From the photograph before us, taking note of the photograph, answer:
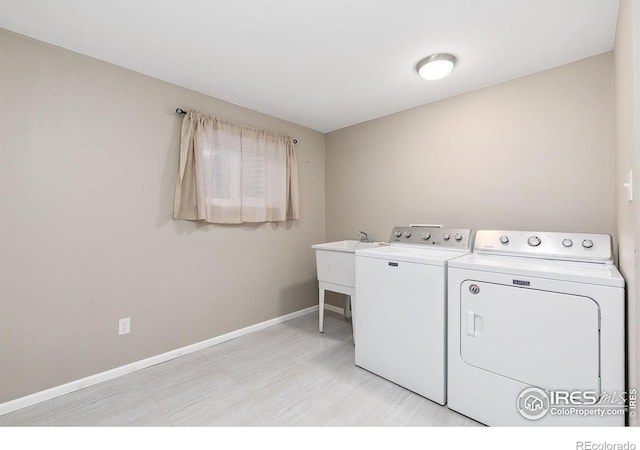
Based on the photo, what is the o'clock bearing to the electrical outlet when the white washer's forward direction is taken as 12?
The electrical outlet is roughly at 1 o'clock from the white washer.

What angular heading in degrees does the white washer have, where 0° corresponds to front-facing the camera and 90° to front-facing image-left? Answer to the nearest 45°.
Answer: approximately 45°

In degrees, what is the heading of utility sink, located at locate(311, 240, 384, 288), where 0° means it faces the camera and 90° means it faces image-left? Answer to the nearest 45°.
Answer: approximately 45°

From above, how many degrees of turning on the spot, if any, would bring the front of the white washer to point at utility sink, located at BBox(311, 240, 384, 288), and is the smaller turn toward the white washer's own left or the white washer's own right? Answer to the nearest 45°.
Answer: approximately 90° to the white washer's own right

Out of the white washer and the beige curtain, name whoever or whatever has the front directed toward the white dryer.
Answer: the beige curtain

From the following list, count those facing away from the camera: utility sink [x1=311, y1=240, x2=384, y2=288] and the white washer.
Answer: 0

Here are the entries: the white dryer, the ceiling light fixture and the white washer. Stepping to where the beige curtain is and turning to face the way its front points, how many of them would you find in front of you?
3

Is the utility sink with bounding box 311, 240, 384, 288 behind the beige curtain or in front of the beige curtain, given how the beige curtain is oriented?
in front

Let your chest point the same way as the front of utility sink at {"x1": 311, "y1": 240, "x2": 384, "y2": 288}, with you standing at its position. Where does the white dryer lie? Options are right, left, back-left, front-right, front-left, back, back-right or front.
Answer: left

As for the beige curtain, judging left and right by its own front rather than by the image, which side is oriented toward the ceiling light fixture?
front

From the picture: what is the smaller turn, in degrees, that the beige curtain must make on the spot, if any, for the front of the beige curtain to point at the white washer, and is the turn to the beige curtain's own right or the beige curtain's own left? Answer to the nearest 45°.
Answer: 0° — it already faces it
